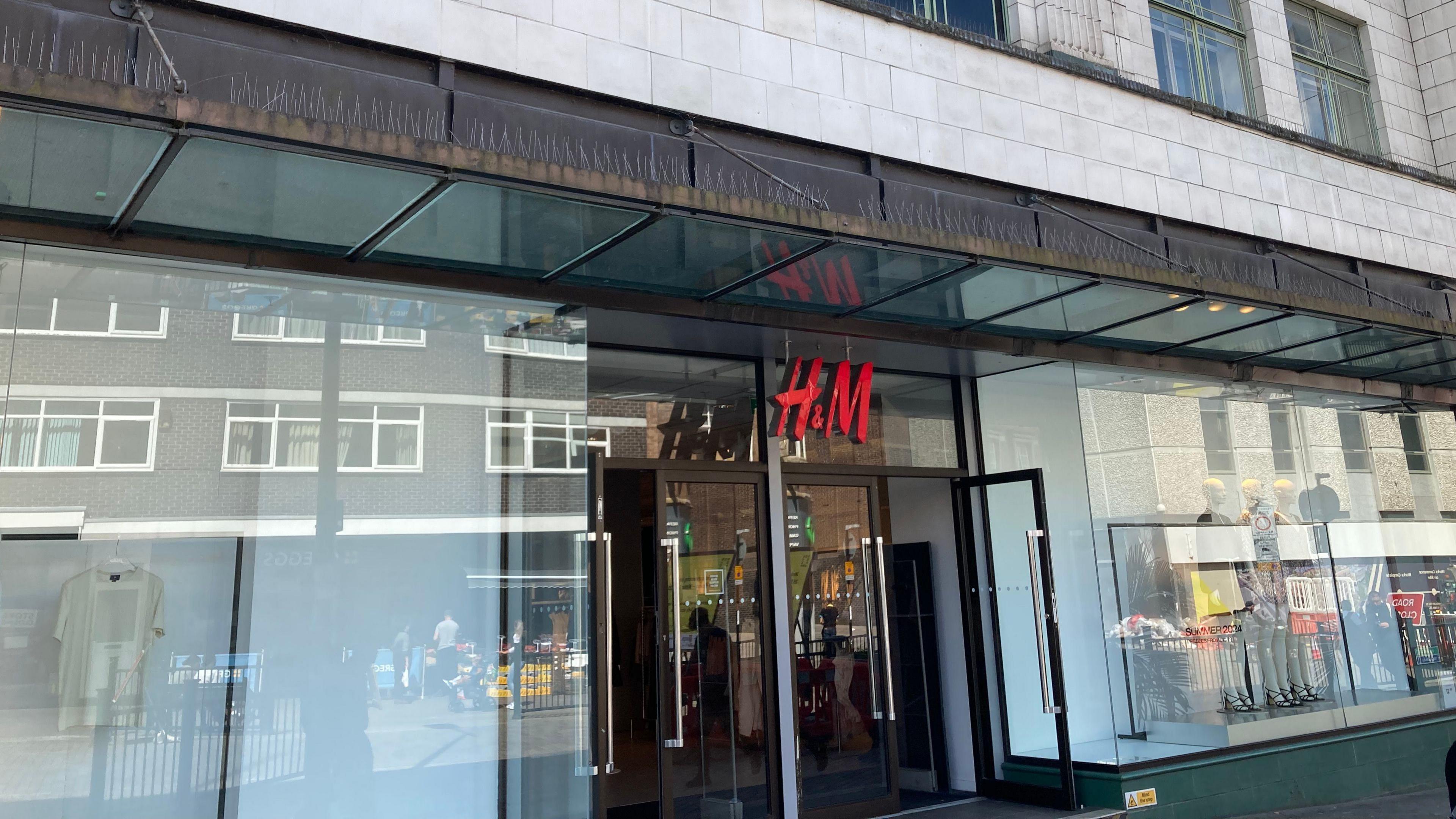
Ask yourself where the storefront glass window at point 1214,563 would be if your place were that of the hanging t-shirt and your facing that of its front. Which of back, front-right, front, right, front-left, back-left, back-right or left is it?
left

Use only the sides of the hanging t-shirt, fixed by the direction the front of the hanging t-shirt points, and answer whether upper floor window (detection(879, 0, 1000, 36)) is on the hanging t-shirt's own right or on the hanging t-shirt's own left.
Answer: on the hanging t-shirt's own left

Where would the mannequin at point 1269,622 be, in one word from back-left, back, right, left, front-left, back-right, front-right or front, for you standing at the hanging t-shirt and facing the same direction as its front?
left

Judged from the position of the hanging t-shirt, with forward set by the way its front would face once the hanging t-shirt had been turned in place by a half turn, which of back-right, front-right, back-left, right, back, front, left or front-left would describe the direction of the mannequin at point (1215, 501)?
right

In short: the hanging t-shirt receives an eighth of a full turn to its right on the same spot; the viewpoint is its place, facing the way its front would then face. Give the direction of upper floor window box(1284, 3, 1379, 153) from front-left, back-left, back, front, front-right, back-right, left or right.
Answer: back-left

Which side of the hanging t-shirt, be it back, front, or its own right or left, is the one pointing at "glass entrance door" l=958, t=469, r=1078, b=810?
left

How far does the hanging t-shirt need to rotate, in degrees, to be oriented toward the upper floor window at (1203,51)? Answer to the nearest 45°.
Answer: approximately 90° to its left

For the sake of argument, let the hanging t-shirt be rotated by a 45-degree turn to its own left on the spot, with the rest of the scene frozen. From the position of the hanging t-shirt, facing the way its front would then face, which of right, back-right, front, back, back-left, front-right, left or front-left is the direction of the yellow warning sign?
front-left

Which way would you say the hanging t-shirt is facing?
toward the camera

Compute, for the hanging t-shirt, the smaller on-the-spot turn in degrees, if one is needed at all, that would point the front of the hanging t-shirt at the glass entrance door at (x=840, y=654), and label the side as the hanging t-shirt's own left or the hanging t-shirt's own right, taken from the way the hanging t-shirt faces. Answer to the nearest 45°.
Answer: approximately 90° to the hanging t-shirt's own left
